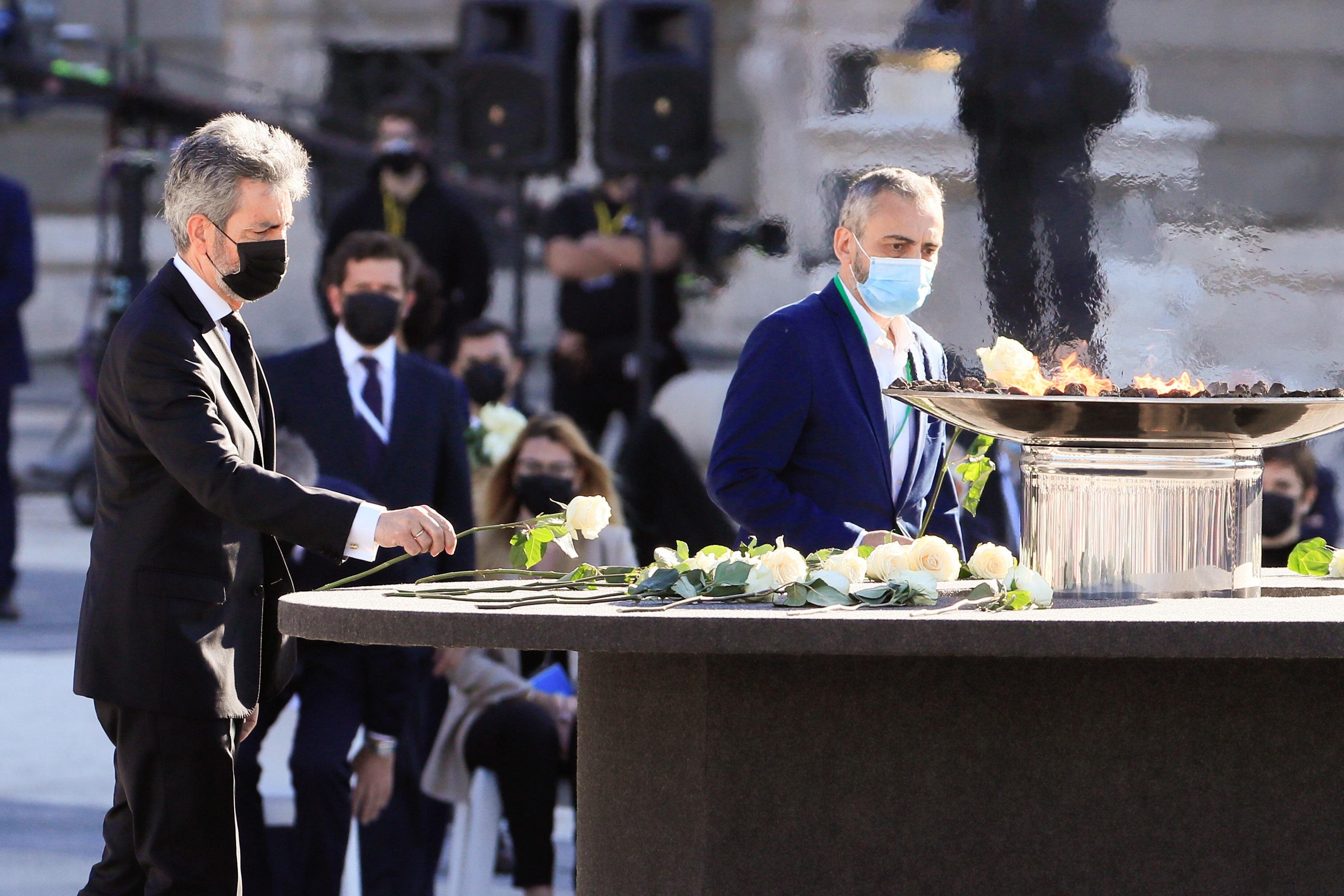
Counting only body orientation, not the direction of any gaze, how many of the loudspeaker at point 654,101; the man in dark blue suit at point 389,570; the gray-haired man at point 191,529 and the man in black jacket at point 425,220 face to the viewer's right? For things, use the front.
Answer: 1

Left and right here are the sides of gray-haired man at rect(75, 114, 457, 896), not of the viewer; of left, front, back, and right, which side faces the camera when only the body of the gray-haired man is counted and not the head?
right

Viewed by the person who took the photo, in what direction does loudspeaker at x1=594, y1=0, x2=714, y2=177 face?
facing the viewer

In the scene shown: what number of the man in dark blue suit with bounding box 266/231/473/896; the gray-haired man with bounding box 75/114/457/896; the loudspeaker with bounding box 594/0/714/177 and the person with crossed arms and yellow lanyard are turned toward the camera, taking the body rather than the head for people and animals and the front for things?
3

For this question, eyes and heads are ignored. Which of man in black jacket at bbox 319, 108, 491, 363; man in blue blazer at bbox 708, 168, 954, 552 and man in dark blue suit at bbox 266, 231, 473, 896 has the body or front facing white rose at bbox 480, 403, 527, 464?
man in black jacket at bbox 319, 108, 491, 363

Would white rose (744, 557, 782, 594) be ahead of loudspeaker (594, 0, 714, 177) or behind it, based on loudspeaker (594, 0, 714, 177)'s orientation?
ahead

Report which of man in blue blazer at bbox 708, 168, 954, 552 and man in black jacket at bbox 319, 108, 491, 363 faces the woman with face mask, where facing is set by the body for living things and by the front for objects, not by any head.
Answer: the man in black jacket

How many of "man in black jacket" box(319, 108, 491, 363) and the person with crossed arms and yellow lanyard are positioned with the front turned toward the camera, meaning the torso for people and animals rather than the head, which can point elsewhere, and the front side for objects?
2

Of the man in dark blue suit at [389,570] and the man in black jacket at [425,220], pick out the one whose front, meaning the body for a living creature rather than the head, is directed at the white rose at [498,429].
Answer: the man in black jacket at [425,220]

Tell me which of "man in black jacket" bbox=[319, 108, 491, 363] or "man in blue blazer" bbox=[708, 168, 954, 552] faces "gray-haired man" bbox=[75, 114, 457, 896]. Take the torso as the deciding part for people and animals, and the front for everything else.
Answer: the man in black jacket

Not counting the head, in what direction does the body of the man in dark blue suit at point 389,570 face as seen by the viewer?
toward the camera

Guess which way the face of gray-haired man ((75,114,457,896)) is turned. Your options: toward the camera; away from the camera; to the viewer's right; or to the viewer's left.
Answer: to the viewer's right

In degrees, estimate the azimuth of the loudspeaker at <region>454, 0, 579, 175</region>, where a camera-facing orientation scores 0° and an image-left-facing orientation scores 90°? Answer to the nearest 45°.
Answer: approximately 45°

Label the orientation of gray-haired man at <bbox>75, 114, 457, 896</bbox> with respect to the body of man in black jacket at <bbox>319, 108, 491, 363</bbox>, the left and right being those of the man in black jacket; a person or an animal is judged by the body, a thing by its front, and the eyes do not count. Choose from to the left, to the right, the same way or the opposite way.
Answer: to the left

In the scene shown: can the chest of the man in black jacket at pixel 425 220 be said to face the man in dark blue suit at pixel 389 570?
yes
